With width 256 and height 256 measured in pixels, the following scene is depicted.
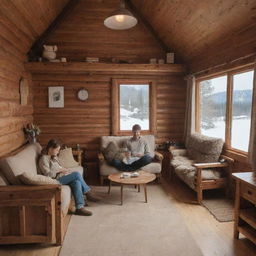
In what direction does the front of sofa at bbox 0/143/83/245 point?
to the viewer's right

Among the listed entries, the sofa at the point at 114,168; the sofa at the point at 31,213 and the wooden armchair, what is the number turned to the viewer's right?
1

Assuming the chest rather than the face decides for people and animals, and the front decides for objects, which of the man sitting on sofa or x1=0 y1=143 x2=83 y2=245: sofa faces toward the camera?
the man sitting on sofa

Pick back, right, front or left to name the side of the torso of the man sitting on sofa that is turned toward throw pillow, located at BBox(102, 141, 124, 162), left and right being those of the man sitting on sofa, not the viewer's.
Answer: right

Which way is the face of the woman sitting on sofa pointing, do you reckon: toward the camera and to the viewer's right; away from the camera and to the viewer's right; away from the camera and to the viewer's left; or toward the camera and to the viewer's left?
toward the camera and to the viewer's right

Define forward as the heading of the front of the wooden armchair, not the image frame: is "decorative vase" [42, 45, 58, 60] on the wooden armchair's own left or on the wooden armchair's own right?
on the wooden armchair's own right

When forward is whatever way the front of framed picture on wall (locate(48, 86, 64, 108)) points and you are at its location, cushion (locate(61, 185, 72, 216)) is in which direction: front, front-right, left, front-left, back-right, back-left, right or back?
front

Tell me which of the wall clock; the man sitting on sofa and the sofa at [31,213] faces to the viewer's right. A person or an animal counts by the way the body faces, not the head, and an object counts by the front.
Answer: the sofa

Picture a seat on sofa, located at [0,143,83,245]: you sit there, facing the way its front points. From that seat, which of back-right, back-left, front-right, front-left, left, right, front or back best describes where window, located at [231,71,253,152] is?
front

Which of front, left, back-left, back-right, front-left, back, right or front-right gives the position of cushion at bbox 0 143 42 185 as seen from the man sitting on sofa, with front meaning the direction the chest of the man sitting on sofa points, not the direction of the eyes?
front-right

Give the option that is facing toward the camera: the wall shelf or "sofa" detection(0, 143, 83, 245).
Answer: the wall shelf

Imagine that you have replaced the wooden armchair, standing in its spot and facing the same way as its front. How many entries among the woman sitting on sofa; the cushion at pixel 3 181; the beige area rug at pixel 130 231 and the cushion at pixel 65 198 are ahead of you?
4

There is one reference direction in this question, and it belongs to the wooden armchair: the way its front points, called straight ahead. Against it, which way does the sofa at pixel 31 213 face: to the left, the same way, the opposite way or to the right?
the opposite way

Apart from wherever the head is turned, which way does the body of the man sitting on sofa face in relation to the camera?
toward the camera

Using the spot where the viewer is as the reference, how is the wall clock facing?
facing the viewer
